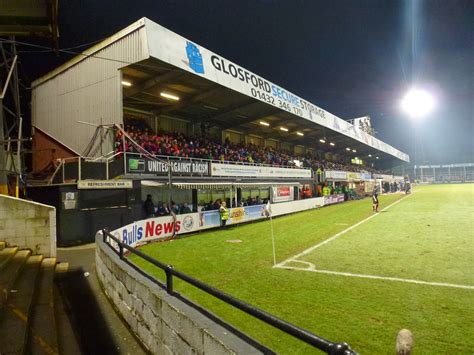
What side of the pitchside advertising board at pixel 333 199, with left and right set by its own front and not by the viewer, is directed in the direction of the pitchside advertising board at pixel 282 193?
right

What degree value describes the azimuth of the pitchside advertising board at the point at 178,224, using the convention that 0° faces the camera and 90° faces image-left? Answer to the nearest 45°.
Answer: approximately 315°

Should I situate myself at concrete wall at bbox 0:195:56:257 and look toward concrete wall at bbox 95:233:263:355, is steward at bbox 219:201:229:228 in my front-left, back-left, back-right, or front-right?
back-left

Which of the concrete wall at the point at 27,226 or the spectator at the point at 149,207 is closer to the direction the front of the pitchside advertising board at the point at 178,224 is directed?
the concrete wall

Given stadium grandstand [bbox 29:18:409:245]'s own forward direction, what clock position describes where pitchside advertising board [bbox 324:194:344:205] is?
The pitchside advertising board is roughly at 9 o'clock from the stadium grandstand.

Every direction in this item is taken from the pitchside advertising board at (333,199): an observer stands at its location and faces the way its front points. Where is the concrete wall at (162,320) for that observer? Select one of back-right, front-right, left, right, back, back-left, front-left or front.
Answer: front-right
